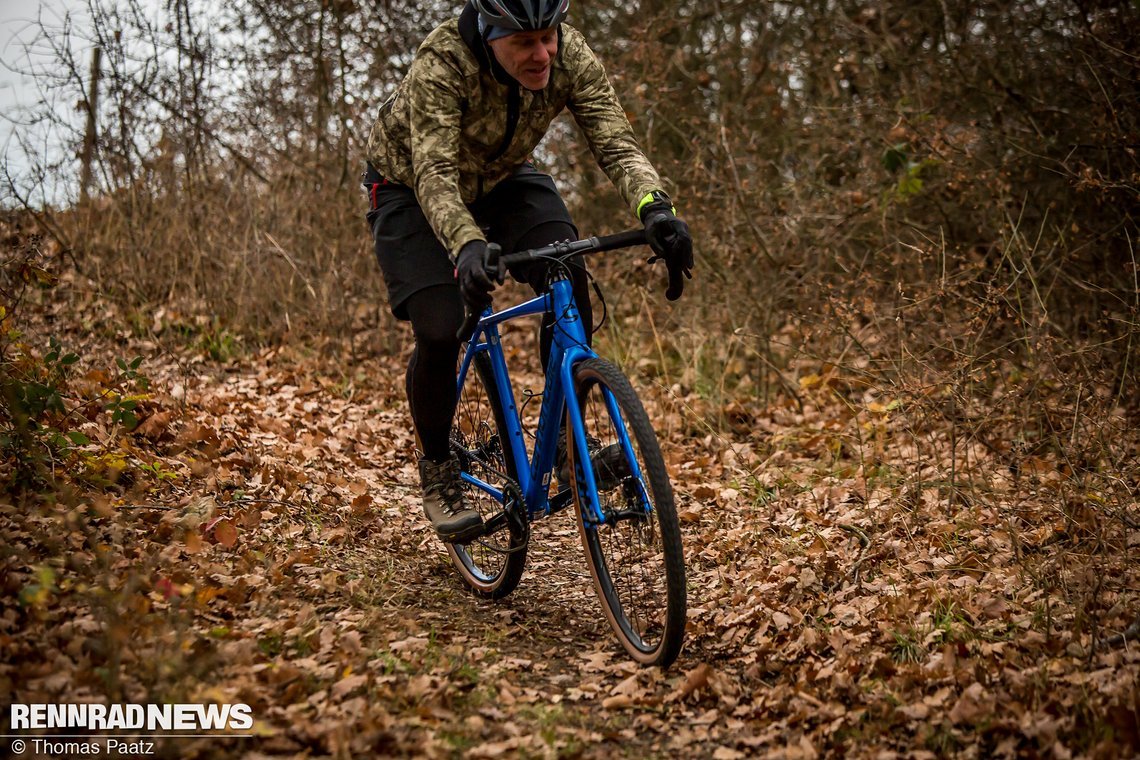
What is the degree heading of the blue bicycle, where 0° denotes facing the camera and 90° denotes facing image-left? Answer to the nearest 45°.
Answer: approximately 315°

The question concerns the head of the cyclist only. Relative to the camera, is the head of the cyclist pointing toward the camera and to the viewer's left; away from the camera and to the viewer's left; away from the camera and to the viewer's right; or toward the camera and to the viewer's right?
toward the camera and to the viewer's right

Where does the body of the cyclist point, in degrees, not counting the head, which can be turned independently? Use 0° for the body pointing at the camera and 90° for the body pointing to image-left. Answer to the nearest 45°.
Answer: approximately 315°
